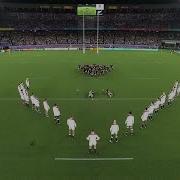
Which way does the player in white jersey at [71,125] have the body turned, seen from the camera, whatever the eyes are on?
away from the camera

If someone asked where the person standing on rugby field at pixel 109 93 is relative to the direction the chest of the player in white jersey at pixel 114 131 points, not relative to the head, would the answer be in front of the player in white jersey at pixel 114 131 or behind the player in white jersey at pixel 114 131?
in front

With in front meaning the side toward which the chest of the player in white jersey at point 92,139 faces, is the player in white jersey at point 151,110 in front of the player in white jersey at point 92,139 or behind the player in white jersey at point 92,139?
in front

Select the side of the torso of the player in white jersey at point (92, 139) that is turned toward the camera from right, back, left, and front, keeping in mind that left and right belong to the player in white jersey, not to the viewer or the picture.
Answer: back

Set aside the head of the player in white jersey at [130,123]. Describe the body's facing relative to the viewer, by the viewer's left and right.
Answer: facing away from the viewer

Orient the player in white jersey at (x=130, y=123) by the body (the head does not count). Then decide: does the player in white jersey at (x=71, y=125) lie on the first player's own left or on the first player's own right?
on the first player's own left

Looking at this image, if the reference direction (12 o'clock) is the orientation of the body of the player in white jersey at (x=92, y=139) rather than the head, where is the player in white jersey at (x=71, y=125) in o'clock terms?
the player in white jersey at (x=71, y=125) is roughly at 11 o'clock from the player in white jersey at (x=92, y=139).

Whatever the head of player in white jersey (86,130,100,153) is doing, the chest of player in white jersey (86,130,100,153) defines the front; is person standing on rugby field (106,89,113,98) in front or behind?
in front

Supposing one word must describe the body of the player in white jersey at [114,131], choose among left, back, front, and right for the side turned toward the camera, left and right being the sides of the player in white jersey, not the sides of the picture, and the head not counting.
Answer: back

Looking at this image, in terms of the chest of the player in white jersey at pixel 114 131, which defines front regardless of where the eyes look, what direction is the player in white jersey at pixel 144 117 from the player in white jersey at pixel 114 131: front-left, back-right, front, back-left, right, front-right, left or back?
front-right

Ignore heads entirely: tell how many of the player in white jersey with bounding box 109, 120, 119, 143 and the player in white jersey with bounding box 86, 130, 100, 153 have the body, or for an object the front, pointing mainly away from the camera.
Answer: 2

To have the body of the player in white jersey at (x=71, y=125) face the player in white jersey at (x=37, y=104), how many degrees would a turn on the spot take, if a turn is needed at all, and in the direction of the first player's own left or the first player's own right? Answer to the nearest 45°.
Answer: approximately 45° to the first player's own left
